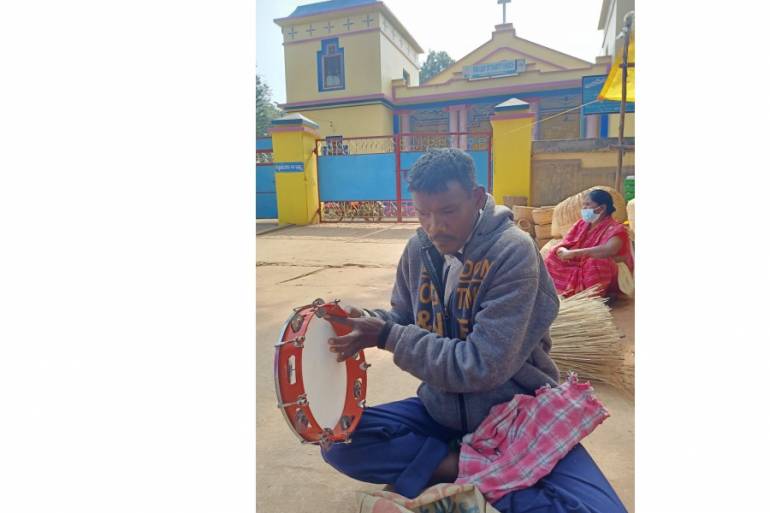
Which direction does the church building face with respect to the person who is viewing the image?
facing the viewer

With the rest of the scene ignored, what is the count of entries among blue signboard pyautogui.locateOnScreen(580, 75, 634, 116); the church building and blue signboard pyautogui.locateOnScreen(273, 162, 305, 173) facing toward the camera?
3

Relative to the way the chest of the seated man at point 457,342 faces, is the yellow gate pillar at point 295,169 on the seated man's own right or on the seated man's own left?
on the seated man's own right

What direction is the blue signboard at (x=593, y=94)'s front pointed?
toward the camera

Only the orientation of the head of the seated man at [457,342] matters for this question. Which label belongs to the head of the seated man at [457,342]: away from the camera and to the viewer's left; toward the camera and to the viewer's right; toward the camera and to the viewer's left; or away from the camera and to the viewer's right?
toward the camera and to the viewer's left

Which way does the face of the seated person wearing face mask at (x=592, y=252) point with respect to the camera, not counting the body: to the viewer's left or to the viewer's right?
to the viewer's left

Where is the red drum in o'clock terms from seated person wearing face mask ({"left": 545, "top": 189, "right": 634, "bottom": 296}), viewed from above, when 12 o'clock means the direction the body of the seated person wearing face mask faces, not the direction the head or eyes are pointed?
The red drum is roughly at 11 o'clock from the seated person wearing face mask.

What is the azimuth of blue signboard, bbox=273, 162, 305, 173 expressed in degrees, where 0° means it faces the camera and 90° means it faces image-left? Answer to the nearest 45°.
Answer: approximately 0°

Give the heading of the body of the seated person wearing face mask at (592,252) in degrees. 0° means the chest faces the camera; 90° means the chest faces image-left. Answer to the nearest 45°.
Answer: approximately 45°
